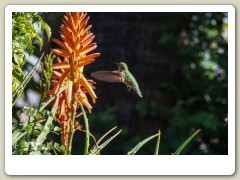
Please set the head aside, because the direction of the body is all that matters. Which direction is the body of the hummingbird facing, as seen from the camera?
to the viewer's left
